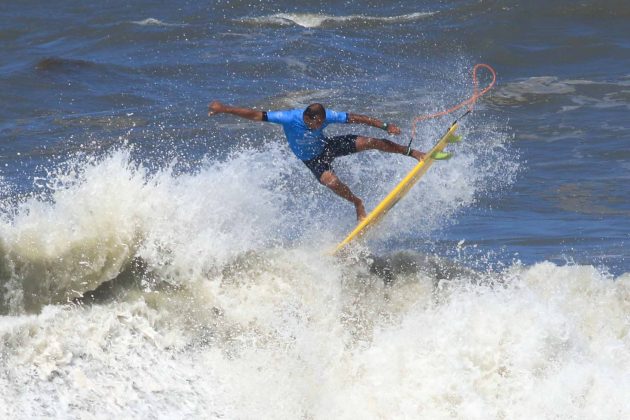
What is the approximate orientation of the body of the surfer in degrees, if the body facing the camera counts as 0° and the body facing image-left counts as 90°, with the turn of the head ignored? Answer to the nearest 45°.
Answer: approximately 0°
